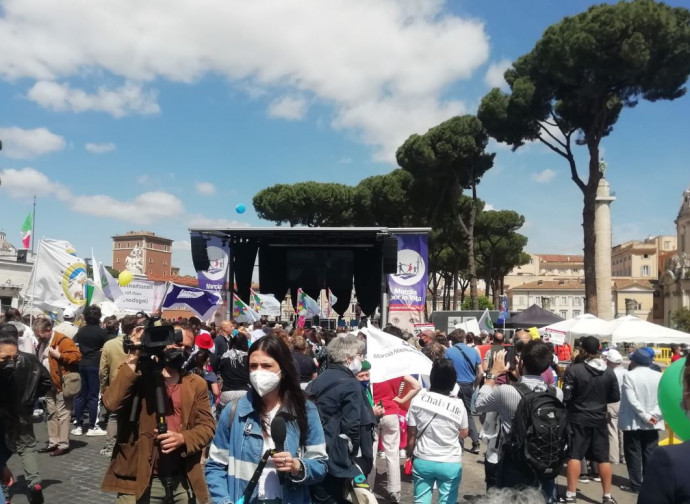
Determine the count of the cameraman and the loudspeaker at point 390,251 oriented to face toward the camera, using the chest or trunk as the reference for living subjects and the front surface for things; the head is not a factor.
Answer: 2

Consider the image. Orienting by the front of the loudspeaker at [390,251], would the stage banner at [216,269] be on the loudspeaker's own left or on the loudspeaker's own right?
on the loudspeaker's own right

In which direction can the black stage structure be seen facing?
toward the camera

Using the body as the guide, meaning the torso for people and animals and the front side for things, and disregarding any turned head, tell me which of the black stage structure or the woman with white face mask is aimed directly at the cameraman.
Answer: the black stage structure

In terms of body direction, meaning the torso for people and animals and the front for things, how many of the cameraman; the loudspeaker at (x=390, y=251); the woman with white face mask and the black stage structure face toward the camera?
4

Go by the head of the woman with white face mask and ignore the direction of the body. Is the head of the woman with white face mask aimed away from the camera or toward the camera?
toward the camera

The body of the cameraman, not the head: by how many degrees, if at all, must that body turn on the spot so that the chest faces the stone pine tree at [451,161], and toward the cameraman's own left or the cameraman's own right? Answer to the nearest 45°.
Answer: approximately 135° to the cameraman's own left

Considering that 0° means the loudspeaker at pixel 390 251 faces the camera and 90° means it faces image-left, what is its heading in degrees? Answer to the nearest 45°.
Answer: approximately 0°

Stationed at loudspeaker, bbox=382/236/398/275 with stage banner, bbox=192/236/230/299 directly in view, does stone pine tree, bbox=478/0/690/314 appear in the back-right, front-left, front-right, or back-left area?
back-right

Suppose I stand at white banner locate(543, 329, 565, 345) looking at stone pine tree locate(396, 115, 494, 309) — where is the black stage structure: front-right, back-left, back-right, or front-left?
front-left

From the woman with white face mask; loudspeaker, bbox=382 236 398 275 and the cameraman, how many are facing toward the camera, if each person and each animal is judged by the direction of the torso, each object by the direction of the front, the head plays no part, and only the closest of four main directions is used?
3

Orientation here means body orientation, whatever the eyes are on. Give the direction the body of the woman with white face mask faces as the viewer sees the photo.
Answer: toward the camera

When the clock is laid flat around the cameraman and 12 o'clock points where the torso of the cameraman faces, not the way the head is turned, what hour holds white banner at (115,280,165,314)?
The white banner is roughly at 6 o'clock from the cameraman.

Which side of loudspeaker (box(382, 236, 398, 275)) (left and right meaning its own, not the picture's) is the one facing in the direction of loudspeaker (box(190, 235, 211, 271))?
right
